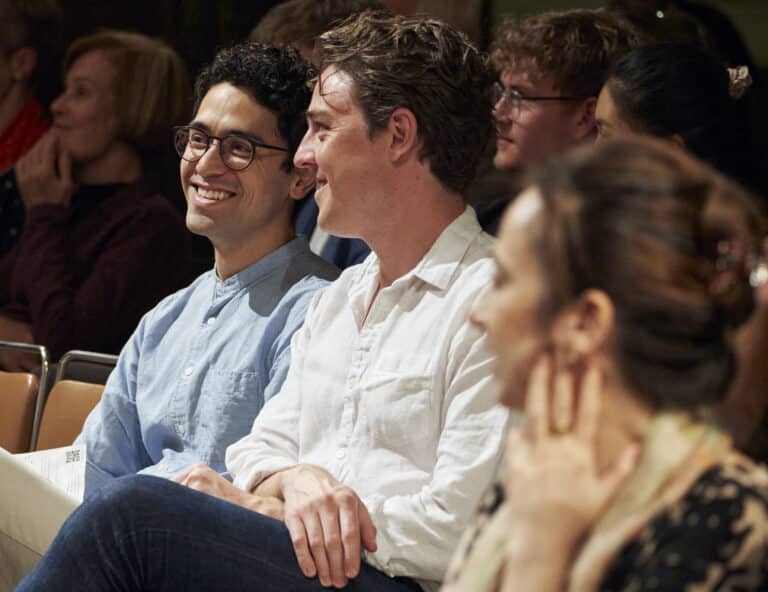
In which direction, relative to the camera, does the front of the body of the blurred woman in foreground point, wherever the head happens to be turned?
to the viewer's left

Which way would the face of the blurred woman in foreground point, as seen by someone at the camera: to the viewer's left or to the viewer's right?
to the viewer's left

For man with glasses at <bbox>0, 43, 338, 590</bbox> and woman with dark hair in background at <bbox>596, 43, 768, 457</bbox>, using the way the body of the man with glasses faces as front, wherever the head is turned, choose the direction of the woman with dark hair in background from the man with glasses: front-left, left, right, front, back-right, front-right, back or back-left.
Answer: back-left

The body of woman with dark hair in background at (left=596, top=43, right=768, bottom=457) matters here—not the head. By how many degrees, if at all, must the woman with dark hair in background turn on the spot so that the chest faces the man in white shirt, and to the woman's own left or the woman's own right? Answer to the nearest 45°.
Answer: approximately 45° to the woman's own left

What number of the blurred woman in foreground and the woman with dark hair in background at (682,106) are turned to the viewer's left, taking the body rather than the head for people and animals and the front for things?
2

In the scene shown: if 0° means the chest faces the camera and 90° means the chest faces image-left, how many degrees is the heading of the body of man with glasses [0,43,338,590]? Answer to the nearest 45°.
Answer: approximately 45°

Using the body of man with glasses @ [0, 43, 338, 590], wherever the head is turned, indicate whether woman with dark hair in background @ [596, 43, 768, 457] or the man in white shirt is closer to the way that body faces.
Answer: the man in white shirt

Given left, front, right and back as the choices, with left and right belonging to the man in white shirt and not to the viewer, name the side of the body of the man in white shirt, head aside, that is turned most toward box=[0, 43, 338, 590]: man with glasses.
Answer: right
